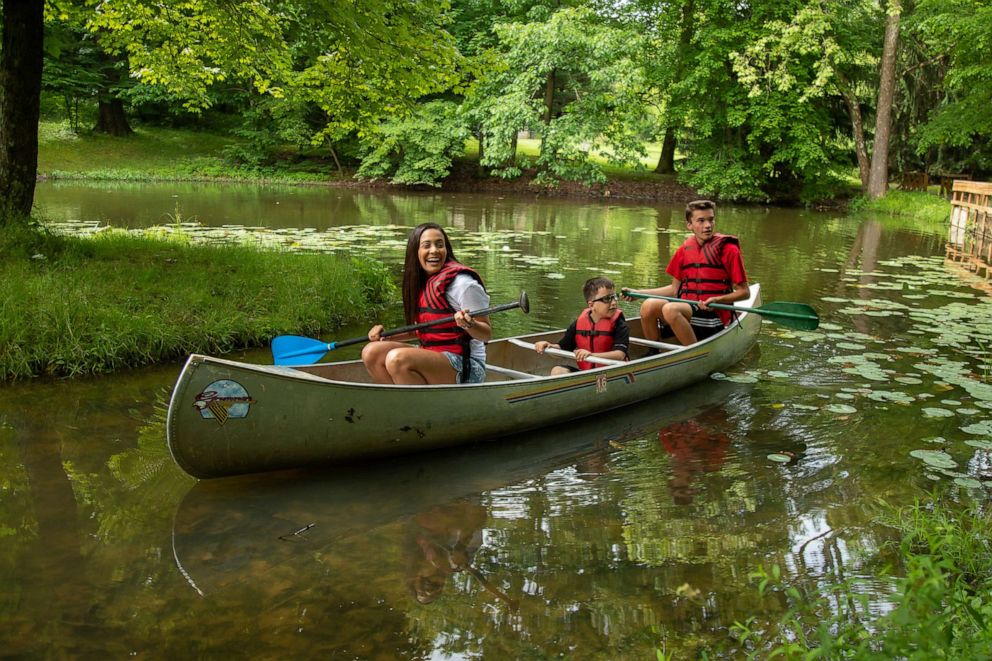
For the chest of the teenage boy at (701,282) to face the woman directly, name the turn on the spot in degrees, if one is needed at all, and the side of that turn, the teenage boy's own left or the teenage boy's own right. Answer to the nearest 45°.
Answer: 0° — they already face them

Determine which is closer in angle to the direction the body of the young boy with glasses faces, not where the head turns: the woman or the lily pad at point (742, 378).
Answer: the woman

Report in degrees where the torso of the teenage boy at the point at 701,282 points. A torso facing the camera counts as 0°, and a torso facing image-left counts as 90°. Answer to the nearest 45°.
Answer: approximately 45°

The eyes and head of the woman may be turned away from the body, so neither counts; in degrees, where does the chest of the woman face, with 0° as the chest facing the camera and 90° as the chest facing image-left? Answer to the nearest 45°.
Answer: approximately 45°

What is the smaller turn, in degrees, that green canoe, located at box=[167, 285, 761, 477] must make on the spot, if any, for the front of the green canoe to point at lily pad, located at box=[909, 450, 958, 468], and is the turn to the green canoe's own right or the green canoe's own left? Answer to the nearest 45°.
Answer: approximately 135° to the green canoe's own left

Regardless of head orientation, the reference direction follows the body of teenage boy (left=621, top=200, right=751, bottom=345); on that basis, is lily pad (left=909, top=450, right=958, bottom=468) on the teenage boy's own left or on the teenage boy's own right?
on the teenage boy's own left

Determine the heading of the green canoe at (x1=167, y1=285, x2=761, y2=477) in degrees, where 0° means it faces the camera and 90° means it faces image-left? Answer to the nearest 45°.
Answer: approximately 45°

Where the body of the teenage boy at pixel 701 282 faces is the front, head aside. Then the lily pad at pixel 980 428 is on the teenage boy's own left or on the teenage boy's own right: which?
on the teenage boy's own left

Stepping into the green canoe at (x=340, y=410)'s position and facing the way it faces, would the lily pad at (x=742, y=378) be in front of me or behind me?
behind
